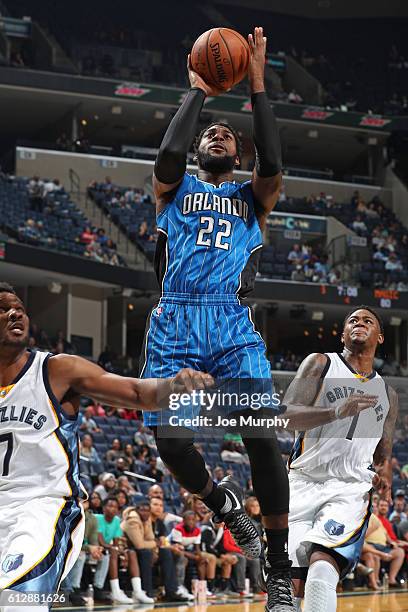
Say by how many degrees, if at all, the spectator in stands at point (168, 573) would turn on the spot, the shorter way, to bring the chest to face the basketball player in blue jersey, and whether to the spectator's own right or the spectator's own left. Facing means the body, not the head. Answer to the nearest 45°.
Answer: approximately 45° to the spectator's own right

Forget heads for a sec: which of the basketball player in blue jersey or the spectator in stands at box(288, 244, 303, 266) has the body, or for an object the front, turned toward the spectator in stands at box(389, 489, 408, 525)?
the spectator in stands at box(288, 244, 303, 266)

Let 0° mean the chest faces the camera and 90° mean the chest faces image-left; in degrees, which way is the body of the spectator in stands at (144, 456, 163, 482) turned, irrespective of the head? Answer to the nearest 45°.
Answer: approximately 0°

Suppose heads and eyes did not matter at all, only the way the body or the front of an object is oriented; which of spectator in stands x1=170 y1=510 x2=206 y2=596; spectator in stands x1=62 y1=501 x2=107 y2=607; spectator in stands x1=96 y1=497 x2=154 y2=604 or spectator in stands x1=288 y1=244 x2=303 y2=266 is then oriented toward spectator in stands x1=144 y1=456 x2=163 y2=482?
spectator in stands x1=288 y1=244 x2=303 y2=266

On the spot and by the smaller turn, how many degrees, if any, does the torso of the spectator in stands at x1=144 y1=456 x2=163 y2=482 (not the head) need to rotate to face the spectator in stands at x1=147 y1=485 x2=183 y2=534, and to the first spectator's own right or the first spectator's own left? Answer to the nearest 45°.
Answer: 0° — they already face them

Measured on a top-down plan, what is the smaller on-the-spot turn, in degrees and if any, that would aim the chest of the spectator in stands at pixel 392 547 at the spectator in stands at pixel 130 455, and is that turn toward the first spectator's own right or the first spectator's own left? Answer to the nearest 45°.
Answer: approximately 90° to the first spectator's own right

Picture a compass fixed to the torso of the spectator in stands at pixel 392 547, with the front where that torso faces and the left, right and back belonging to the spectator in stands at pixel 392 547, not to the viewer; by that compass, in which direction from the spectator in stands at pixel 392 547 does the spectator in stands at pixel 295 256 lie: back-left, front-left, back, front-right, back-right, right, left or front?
back

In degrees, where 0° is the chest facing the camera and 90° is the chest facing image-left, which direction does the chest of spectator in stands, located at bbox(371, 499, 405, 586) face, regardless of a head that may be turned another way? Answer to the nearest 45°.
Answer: approximately 0°

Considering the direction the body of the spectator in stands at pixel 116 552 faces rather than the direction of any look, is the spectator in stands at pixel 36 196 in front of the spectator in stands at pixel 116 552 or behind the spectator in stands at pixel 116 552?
behind
